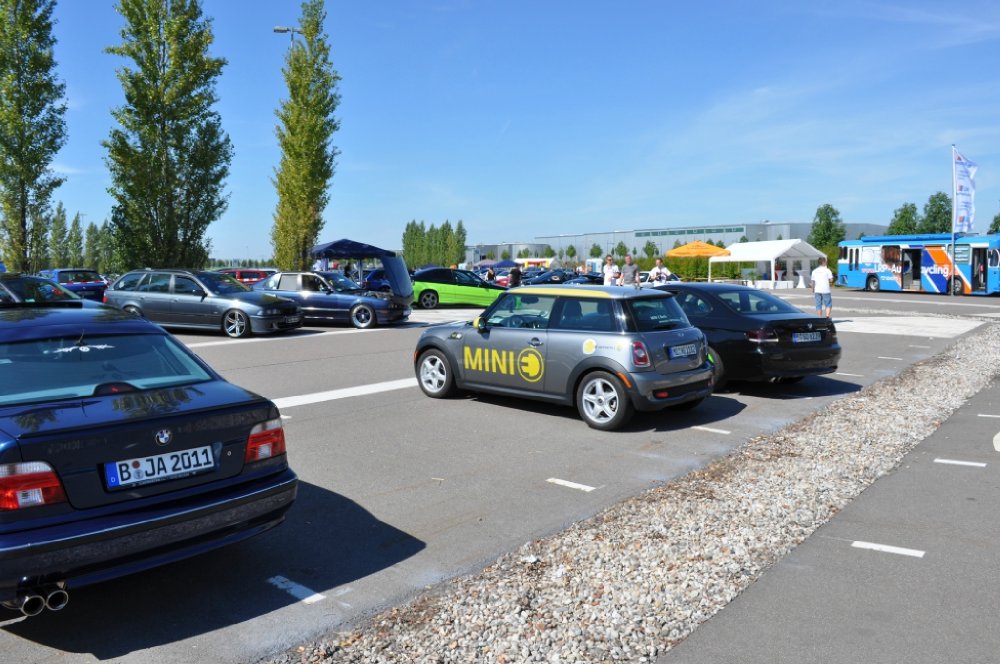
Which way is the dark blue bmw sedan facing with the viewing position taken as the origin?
facing away from the viewer and to the left of the viewer

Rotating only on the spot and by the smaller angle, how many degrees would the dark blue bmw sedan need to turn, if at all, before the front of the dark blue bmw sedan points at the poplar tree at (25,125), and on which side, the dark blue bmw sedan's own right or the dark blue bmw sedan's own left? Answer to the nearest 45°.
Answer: approximately 45° to the dark blue bmw sedan's own right

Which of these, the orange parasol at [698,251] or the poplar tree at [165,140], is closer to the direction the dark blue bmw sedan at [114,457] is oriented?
the poplar tree

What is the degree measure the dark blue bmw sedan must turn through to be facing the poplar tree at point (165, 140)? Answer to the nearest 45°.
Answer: approximately 45° to its right

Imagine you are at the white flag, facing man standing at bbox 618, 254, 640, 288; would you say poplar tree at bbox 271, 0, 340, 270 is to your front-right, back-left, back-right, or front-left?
front-right

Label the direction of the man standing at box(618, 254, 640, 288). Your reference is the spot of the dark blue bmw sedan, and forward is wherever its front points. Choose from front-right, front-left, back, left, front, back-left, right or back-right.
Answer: right

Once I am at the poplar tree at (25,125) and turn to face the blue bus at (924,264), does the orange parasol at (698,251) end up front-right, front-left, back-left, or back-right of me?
front-left

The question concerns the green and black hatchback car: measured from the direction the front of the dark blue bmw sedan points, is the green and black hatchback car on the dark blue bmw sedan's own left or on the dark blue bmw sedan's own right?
on the dark blue bmw sedan's own right

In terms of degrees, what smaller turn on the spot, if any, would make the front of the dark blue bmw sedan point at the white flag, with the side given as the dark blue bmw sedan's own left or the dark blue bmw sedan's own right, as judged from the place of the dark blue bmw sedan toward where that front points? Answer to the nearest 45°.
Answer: approximately 90° to the dark blue bmw sedan's own right

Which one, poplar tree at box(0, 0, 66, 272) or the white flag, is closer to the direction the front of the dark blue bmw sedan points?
the poplar tree

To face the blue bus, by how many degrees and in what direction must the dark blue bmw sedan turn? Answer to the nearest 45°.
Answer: approximately 90° to its right

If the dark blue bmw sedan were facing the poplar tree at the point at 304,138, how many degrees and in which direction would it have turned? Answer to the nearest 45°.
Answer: approximately 45° to its right

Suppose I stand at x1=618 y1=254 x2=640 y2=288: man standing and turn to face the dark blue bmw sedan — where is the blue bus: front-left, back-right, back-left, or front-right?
back-left

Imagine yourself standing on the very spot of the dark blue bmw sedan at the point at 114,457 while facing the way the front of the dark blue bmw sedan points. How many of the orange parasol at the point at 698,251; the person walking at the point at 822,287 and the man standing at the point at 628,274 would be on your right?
3
